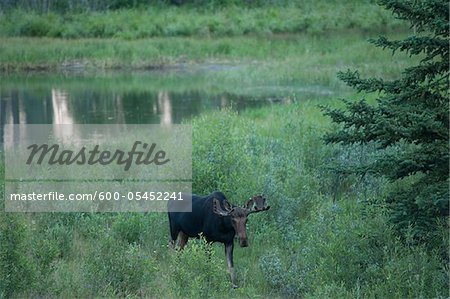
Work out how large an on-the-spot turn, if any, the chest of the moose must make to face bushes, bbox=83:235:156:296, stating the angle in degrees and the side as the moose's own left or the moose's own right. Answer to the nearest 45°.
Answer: approximately 90° to the moose's own right

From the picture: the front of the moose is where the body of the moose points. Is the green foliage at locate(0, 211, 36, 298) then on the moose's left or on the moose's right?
on the moose's right

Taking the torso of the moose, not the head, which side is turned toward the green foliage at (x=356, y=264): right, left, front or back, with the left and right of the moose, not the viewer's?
front

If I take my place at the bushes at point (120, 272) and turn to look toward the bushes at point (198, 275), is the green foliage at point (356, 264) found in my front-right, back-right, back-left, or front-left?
front-left

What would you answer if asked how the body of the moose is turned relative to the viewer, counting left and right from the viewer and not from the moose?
facing the viewer and to the right of the viewer
